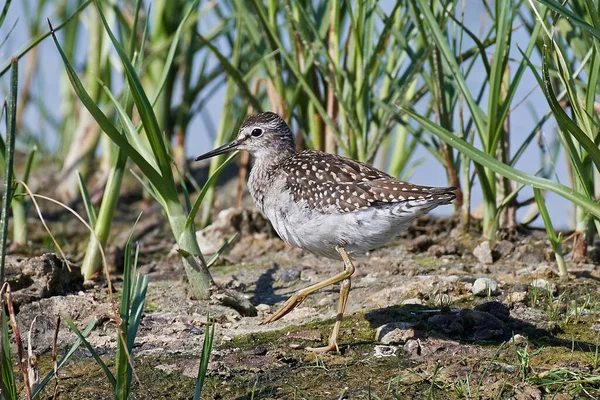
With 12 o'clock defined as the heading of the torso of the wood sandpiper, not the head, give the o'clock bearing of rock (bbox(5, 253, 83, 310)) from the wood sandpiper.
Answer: The rock is roughly at 12 o'clock from the wood sandpiper.

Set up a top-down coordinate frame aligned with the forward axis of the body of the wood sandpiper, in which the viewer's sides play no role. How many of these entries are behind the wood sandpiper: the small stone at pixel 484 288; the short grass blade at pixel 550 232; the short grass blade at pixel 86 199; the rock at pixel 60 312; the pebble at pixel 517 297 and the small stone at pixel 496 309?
4

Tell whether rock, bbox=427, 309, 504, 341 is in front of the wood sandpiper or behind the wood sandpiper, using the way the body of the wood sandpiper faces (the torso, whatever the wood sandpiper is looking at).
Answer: behind

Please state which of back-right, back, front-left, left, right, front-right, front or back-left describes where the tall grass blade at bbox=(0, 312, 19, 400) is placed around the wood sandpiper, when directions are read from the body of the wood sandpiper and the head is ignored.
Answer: front-left

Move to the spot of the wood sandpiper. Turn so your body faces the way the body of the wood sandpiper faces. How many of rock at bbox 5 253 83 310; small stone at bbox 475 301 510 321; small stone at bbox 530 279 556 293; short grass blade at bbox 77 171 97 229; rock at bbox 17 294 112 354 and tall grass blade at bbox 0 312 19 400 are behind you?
2

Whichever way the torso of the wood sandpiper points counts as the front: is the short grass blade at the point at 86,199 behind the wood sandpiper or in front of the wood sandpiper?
in front

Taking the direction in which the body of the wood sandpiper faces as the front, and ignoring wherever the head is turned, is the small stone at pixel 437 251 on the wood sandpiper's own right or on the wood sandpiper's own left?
on the wood sandpiper's own right

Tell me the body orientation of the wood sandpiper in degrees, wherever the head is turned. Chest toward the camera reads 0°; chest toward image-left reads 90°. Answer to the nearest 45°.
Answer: approximately 90°

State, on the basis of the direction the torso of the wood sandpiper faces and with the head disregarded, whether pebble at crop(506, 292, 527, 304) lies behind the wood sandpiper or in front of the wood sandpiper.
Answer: behind

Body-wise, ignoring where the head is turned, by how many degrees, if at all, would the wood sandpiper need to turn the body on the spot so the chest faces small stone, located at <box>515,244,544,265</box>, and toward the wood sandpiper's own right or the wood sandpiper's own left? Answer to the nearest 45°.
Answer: approximately 135° to the wood sandpiper's own right

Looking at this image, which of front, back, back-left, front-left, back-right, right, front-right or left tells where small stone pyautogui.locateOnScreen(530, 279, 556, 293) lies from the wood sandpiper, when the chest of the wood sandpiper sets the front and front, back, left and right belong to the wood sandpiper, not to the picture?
back
